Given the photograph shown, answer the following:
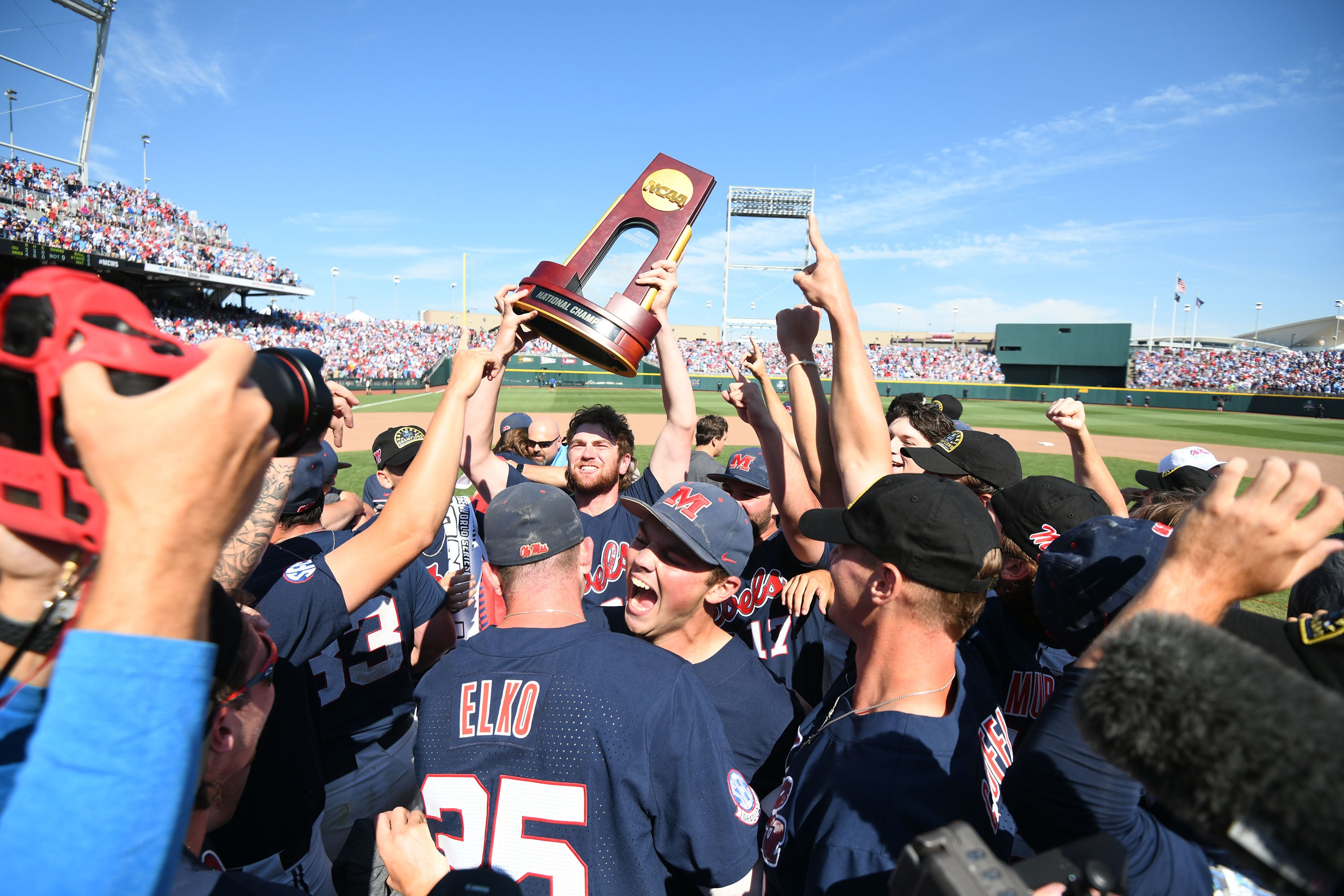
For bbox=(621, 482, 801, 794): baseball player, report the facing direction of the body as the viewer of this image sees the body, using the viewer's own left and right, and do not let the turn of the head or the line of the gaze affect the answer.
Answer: facing the viewer and to the left of the viewer

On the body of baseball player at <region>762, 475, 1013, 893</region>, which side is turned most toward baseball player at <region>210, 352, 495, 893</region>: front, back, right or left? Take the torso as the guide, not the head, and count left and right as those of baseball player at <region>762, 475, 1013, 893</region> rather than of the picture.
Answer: front

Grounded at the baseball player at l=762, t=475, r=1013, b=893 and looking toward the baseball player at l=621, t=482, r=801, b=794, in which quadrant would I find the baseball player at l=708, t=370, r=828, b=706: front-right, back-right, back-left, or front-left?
front-right

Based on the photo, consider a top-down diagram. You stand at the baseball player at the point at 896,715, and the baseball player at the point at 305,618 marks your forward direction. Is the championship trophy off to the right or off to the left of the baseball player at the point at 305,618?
right

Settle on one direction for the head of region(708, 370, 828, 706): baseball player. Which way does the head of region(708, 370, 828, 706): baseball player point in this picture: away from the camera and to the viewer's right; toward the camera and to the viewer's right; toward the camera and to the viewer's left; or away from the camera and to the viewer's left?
toward the camera and to the viewer's left

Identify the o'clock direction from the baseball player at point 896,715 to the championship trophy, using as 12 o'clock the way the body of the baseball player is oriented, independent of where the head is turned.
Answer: The championship trophy is roughly at 1 o'clock from the baseball player.

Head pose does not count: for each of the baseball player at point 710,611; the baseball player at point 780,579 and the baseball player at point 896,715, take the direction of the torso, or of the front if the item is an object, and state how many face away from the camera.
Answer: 0

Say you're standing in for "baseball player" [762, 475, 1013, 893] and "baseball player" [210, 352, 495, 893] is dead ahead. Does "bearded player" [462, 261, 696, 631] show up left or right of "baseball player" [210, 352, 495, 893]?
right

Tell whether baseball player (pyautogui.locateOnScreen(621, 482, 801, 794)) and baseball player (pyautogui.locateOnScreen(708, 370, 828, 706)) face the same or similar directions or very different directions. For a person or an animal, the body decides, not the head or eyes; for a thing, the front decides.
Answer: same or similar directions

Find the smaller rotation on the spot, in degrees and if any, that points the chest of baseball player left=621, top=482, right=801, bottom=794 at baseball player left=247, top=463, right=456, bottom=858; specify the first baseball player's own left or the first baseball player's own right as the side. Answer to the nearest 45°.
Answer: approximately 45° to the first baseball player's own right

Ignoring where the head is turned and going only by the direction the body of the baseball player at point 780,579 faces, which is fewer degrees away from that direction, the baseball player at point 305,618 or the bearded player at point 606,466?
the baseball player

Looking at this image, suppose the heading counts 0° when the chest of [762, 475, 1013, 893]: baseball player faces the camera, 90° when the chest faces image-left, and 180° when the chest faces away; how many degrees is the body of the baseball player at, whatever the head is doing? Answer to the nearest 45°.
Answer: approximately 90°

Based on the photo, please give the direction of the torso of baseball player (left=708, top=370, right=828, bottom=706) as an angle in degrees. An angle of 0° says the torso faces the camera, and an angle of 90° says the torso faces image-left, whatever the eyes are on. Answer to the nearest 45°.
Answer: approximately 45°

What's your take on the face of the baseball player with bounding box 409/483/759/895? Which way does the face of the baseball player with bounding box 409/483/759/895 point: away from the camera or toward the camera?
away from the camera
